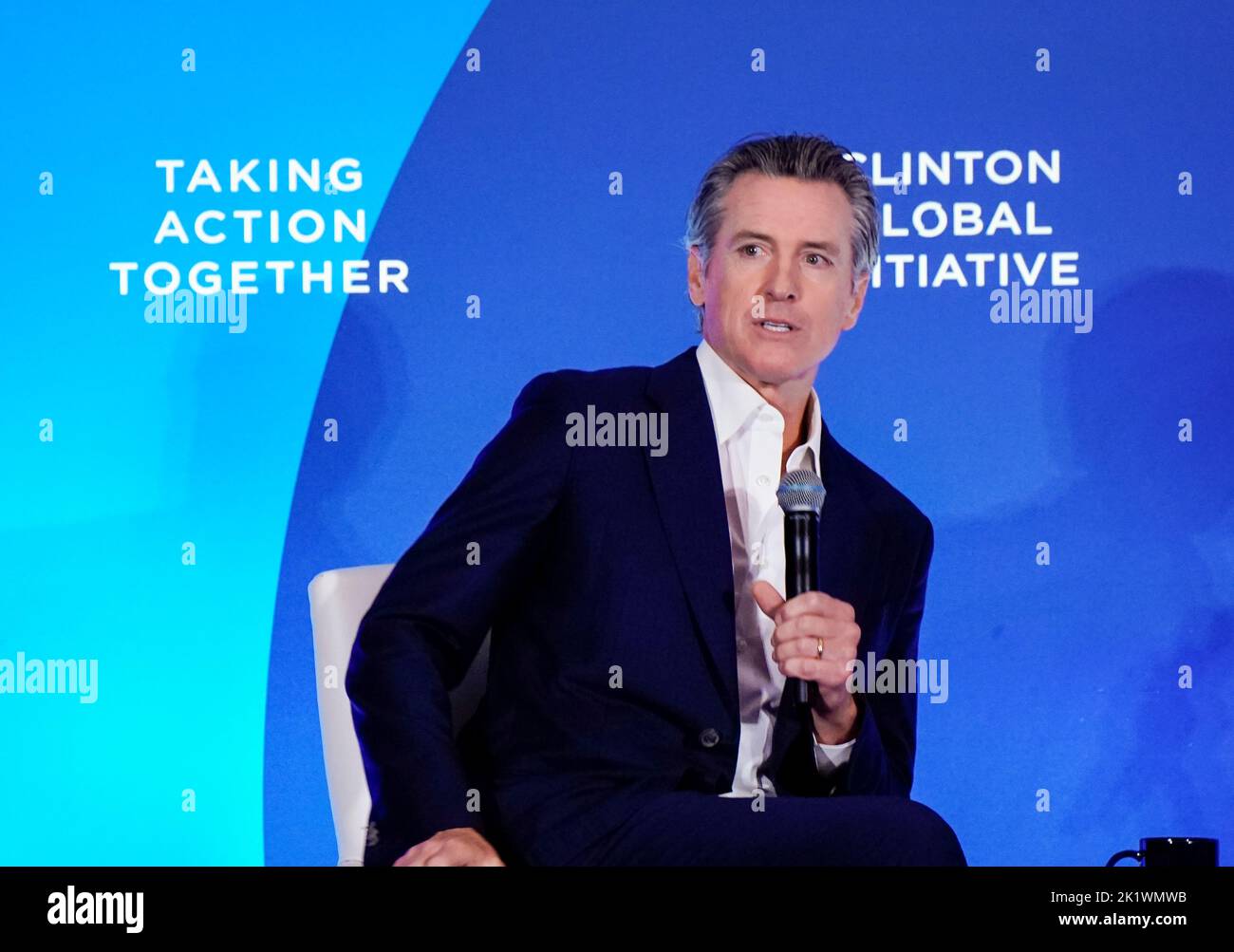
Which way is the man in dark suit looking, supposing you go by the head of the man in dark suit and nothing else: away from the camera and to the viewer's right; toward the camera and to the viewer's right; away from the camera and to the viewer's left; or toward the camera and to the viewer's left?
toward the camera and to the viewer's right

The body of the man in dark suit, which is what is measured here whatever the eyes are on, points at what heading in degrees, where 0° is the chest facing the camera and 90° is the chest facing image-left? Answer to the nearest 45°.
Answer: approximately 315°

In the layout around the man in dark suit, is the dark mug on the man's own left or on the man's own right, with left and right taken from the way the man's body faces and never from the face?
on the man's own left
